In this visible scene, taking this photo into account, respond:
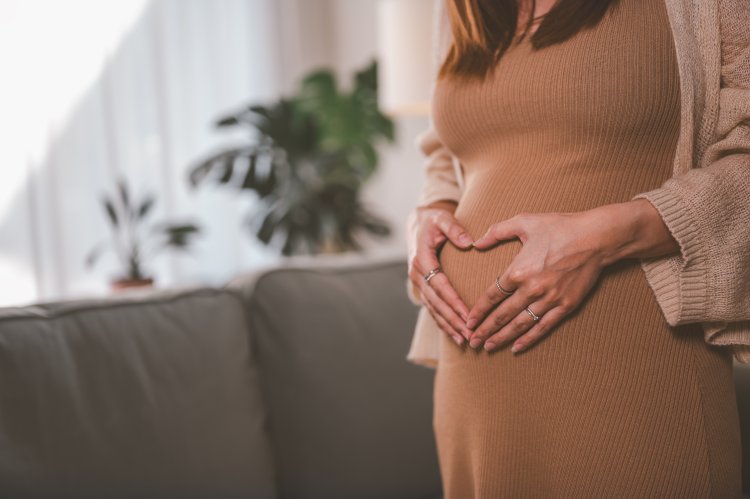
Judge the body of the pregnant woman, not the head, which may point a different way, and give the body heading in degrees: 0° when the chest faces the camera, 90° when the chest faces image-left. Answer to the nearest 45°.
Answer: approximately 45°

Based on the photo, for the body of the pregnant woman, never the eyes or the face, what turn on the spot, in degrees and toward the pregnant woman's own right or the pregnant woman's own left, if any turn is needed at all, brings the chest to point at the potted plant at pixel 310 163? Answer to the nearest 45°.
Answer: approximately 90° to the pregnant woman's own right

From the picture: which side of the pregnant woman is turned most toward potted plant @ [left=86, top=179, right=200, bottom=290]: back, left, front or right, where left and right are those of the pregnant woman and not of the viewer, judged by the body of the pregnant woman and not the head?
right

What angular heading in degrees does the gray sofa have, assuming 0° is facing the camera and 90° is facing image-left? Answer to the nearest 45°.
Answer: approximately 315°

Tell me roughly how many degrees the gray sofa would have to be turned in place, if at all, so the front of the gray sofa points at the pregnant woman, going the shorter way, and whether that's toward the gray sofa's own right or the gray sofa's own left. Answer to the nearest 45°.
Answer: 0° — it already faces them

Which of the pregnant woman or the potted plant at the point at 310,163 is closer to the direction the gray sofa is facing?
the pregnant woman

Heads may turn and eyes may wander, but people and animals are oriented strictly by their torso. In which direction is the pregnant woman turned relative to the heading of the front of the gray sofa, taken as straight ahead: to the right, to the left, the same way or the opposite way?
to the right

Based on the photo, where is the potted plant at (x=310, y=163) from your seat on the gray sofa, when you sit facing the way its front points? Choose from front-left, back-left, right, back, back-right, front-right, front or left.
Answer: back-left
